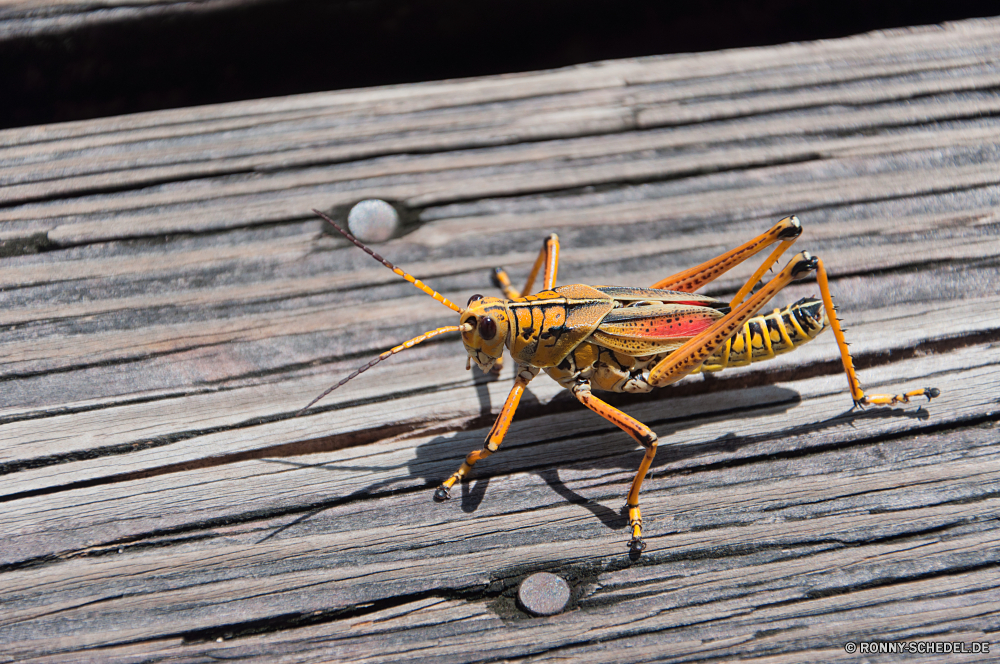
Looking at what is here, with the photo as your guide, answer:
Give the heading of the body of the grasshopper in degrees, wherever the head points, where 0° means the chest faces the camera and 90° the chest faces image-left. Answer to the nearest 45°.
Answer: approximately 90°
